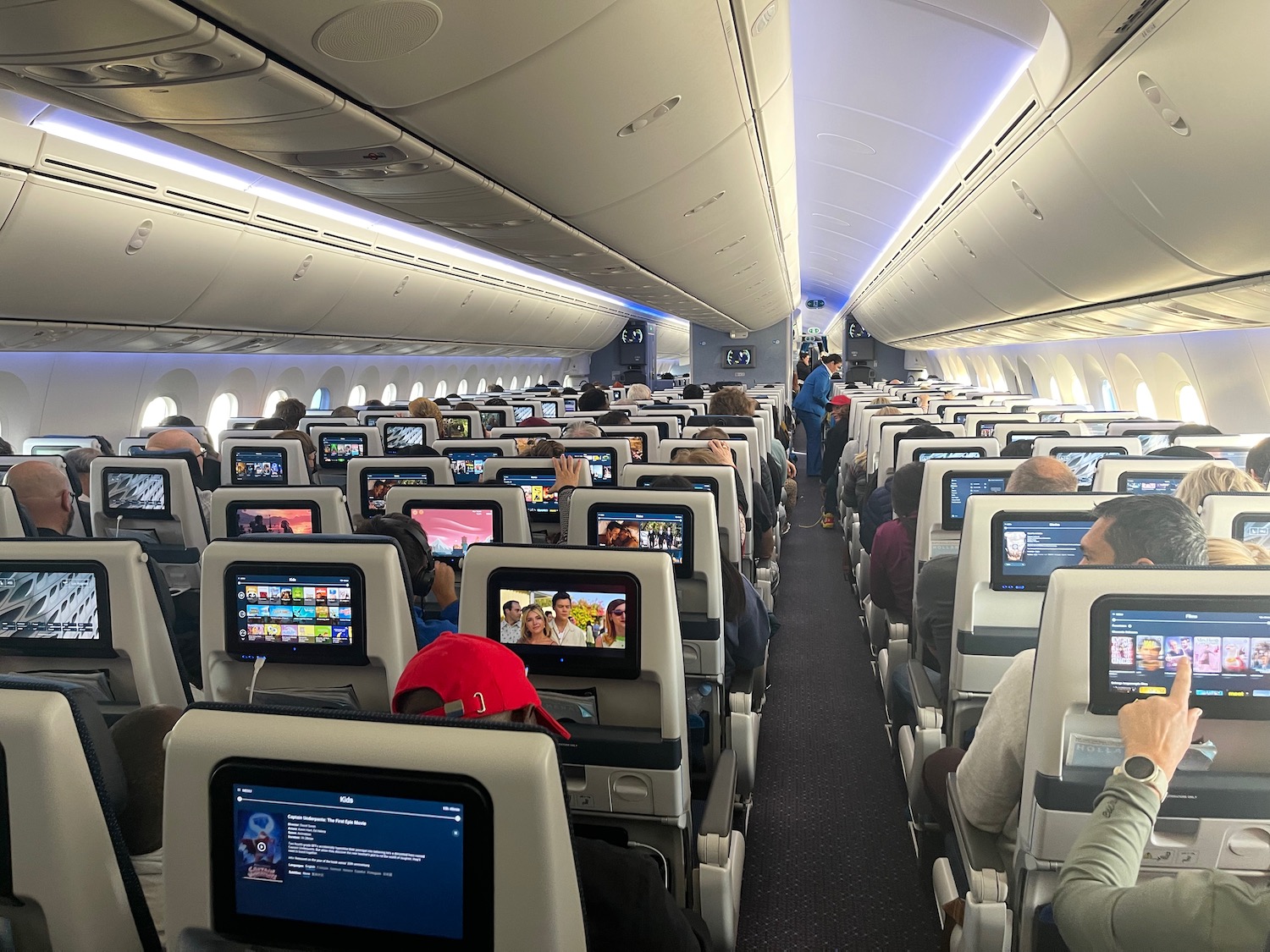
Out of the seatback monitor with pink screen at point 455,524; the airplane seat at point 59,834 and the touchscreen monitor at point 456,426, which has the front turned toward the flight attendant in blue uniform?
the airplane seat

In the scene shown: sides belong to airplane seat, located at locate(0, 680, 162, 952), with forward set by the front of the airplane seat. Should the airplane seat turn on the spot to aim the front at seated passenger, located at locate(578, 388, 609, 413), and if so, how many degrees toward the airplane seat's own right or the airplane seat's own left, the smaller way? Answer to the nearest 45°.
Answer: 0° — it already faces them

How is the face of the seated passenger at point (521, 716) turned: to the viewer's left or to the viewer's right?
to the viewer's right

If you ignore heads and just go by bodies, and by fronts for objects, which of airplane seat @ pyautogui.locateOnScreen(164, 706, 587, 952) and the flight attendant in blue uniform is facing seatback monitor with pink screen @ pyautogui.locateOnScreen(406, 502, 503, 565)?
the airplane seat

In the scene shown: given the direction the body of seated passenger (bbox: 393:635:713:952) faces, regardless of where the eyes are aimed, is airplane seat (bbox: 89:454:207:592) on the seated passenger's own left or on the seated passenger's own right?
on the seated passenger's own left

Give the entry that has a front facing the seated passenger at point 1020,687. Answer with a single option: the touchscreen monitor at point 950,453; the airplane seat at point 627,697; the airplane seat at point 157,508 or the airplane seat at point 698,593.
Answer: the touchscreen monitor

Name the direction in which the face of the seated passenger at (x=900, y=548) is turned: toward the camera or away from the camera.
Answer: away from the camera

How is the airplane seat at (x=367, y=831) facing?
away from the camera

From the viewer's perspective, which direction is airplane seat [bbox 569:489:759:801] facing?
away from the camera
